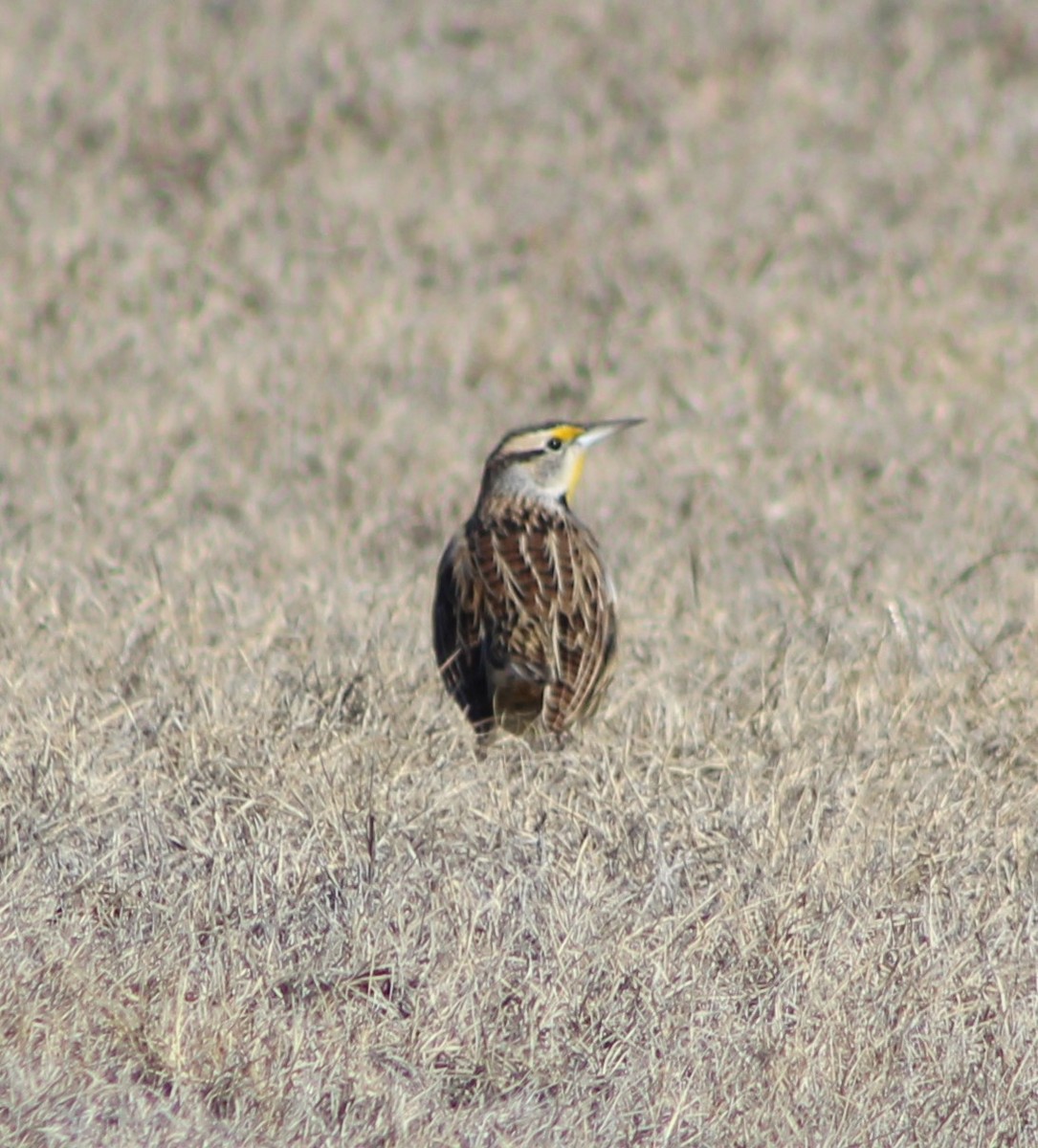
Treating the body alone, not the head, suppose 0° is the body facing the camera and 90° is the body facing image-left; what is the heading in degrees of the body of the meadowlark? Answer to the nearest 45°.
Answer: approximately 180°
